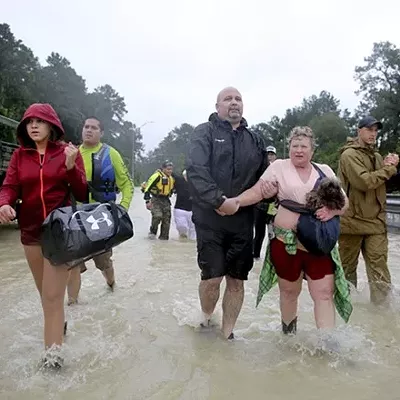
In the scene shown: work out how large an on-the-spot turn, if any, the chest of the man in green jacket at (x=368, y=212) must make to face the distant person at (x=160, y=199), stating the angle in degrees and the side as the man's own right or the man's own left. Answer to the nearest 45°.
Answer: approximately 180°

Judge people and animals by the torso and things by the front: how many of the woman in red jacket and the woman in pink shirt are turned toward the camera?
2

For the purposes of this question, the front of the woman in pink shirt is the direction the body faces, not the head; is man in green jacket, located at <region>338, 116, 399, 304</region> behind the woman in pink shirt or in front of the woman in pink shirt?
behind

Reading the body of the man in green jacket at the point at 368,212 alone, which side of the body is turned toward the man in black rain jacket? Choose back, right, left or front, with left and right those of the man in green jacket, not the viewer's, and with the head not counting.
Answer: right

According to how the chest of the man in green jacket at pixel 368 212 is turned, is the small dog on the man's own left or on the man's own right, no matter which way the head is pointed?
on the man's own right

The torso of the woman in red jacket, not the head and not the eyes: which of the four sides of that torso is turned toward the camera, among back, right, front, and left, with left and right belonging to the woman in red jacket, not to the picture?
front

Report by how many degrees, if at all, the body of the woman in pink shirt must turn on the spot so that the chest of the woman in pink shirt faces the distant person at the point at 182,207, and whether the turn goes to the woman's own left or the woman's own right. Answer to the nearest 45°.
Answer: approximately 180°

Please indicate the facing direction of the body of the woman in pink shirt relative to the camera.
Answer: toward the camera

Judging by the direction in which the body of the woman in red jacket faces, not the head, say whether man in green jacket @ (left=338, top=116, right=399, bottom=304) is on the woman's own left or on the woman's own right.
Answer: on the woman's own left
